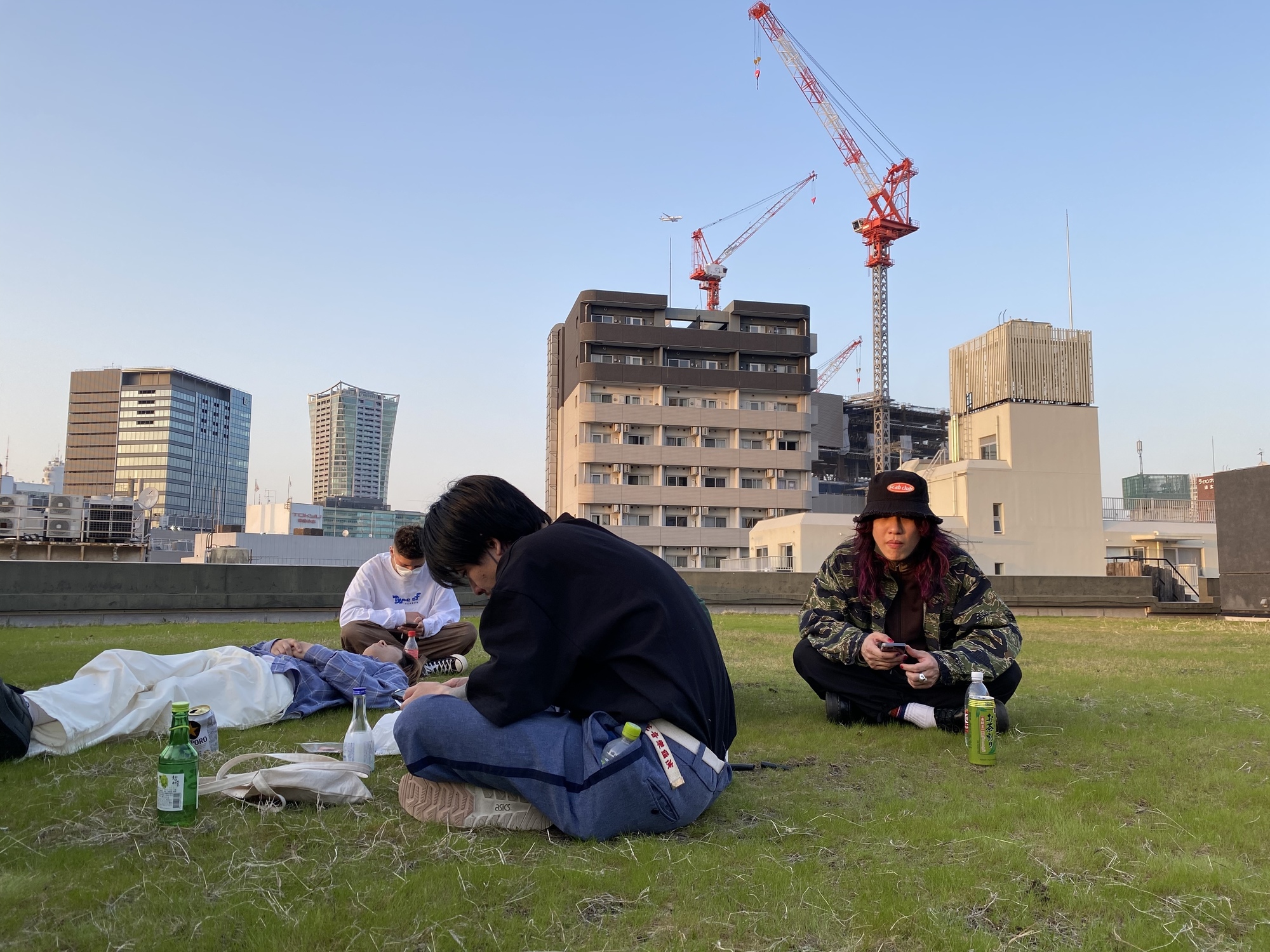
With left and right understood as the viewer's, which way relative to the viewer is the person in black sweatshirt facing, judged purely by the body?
facing to the left of the viewer

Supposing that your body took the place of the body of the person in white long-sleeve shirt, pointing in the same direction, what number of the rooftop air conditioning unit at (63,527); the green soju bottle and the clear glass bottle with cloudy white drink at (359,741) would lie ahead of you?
2

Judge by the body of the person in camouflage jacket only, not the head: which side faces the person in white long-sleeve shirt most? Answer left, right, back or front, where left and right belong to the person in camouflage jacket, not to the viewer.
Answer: right

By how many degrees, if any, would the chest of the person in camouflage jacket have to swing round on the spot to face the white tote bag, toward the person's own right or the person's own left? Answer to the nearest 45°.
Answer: approximately 45° to the person's own right

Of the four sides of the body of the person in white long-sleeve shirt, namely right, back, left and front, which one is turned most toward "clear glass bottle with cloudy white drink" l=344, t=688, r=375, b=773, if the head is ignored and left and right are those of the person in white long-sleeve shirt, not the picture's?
front

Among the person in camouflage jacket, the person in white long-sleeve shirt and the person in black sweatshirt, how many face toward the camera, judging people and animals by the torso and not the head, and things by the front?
2

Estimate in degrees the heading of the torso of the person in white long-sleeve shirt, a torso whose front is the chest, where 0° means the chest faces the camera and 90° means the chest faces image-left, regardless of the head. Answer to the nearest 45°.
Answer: approximately 0°

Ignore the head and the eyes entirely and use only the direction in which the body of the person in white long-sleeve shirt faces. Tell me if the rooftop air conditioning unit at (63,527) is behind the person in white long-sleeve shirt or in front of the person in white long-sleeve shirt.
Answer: behind

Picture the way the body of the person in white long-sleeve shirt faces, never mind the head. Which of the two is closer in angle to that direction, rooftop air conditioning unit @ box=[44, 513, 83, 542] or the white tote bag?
the white tote bag

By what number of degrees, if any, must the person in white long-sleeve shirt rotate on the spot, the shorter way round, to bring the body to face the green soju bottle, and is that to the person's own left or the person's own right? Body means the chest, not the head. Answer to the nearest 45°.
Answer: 0° — they already face it

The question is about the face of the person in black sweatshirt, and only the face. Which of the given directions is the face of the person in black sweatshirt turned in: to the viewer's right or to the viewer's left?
to the viewer's left
